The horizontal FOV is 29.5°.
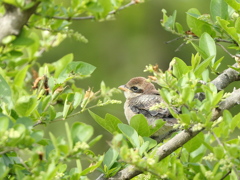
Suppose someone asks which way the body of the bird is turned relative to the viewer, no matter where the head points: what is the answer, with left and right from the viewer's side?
facing to the left of the viewer
